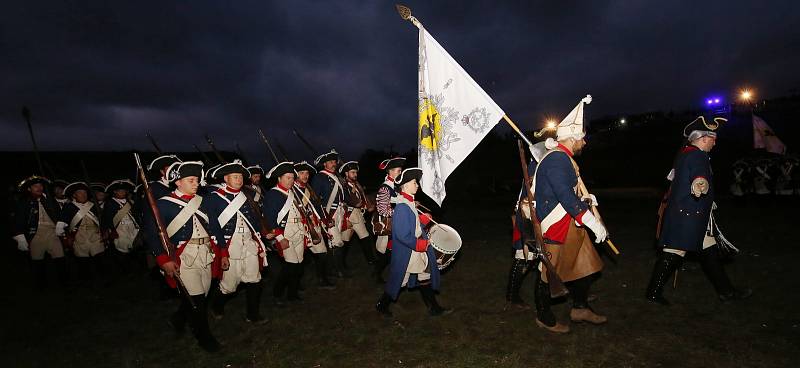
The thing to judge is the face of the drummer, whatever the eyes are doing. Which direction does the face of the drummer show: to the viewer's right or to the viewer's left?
to the viewer's right

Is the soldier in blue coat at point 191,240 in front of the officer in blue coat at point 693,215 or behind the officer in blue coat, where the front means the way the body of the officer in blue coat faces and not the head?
behind

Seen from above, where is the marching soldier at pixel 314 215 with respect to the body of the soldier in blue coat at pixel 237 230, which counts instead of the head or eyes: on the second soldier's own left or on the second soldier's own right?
on the second soldier's own left

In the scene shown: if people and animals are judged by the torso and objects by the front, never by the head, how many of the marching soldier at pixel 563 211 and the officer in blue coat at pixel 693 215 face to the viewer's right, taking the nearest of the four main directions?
2
